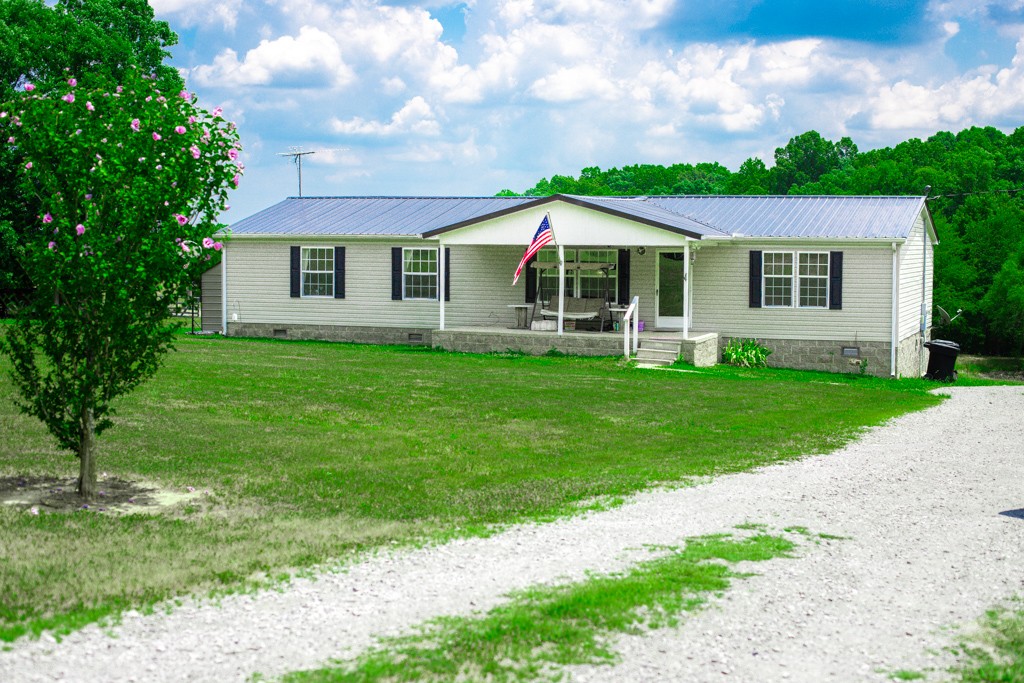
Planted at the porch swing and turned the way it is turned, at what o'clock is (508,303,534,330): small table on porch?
The small table on porch is roughly at 4 o'clock from the porch swing.

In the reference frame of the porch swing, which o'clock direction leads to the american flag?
The american flag is roughly at 1 o'clock from the porch swing.

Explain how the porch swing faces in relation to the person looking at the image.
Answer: facing the viewer

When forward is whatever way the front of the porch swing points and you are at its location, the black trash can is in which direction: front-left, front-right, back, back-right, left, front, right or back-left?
left

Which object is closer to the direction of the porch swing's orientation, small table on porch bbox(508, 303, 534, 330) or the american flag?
the american flag

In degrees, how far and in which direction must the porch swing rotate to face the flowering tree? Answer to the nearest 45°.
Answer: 0° — it already faces it

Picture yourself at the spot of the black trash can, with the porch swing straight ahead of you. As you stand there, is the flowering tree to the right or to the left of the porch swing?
left
